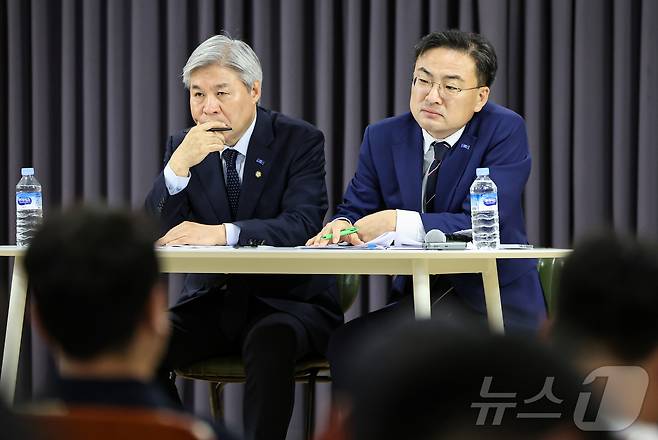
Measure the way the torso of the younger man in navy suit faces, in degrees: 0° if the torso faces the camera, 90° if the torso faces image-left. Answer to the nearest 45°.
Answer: approximately 45°

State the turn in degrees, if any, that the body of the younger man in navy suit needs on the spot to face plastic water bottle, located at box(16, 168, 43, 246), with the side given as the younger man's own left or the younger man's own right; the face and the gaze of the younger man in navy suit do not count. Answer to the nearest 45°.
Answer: approximately 45° to the younger man's own right

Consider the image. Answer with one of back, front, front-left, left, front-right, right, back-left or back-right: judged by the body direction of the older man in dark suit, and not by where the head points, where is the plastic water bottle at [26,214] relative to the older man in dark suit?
front-right

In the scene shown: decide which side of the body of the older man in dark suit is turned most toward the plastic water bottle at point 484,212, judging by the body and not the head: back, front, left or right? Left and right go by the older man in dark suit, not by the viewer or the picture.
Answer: left

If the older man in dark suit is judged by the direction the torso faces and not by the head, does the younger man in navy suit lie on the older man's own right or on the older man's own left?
on the older man's own left

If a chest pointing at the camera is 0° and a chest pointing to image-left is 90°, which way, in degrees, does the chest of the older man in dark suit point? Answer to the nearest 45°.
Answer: approximately 45°
